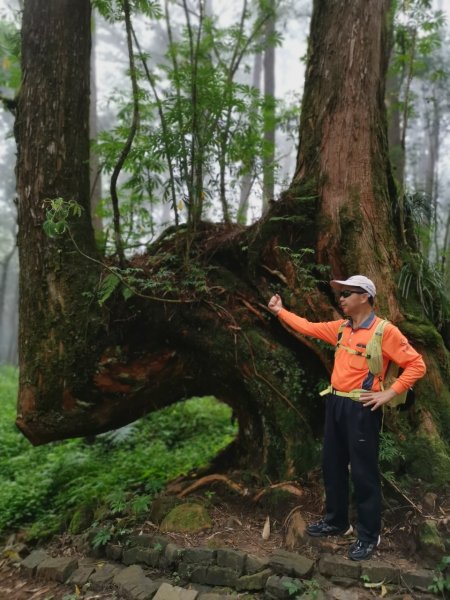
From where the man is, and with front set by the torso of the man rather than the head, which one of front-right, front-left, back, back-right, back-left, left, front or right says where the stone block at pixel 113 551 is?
front-right

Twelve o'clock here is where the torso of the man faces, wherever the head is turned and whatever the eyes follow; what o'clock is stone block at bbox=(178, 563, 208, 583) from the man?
The stone block is roughly at 1 o'clock from the man.

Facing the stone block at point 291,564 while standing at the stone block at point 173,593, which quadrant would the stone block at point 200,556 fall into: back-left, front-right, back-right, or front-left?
front-left

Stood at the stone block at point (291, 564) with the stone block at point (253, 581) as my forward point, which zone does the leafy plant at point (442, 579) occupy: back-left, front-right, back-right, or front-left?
back-left

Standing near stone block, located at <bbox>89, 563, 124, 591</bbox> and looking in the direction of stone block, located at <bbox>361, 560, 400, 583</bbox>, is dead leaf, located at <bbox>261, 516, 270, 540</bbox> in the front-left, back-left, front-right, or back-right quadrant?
front-left

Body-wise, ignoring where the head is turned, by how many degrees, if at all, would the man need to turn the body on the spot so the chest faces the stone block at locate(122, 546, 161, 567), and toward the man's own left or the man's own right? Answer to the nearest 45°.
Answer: approximately 45° to the man's own right

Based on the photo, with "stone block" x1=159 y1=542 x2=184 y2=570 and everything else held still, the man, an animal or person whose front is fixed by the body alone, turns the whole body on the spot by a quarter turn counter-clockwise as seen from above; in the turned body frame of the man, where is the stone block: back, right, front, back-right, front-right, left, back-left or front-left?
back-right

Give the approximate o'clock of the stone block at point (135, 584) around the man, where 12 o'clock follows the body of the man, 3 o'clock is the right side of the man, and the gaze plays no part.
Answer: The stone block is roughly at 1 o'clock from the man.
